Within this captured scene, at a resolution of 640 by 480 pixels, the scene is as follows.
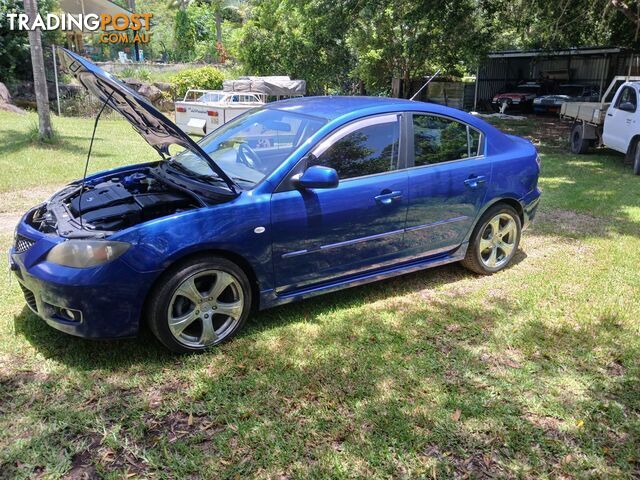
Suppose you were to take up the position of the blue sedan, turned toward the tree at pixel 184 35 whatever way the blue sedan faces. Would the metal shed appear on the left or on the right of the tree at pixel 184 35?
right

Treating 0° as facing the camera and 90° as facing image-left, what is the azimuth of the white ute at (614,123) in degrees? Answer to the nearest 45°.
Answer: approximately 315°

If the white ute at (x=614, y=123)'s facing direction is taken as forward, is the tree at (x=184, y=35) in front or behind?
behind

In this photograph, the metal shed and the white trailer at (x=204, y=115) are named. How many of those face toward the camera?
1

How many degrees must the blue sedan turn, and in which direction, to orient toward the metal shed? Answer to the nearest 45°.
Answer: approximately 180°

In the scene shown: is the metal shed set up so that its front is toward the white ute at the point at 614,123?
yes

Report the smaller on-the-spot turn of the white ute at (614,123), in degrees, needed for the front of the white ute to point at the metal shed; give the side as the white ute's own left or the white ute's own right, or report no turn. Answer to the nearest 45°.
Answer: approximately 135° to the white ute's own left

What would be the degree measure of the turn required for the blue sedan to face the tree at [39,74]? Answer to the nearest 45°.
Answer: approximately 90° to its right

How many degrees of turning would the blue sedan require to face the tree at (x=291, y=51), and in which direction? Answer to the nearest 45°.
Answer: approximately 135° to its right

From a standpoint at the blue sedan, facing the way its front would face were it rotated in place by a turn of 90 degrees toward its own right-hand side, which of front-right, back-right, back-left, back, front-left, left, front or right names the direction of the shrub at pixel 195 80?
front-right

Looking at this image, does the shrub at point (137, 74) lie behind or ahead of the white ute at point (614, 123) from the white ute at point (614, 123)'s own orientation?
behind

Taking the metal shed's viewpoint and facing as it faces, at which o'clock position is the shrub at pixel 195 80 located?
The shrub is roughly at 2 o'clock from the metal shed.

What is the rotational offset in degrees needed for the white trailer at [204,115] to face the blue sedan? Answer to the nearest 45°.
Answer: approximately 135° to its right

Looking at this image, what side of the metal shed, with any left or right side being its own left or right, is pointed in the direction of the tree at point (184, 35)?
right
